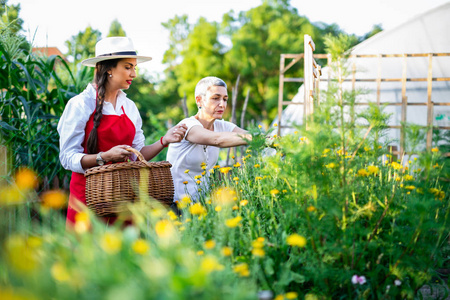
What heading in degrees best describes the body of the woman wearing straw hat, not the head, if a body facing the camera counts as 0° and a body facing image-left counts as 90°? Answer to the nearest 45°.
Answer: approximately 315°

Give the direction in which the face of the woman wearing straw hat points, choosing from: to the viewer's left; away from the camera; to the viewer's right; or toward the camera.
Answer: to the viewer's right

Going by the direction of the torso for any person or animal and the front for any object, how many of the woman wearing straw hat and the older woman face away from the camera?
0

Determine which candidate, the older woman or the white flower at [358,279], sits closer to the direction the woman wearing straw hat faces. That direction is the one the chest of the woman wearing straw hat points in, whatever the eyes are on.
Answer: the white flower

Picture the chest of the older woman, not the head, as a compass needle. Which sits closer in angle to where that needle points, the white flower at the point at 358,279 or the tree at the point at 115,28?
the white flower

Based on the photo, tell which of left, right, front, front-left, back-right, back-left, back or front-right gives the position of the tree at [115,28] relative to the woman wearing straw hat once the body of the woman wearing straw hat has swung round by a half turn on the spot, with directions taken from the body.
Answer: front-right

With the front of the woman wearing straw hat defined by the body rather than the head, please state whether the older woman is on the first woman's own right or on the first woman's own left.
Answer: on the first woman's own left

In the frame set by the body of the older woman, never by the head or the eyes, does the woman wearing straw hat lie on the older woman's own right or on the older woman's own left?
on the older woman's own right

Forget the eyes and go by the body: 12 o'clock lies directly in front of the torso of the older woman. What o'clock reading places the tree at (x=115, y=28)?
The tree is roughly at 7 o'clock from the older woman.

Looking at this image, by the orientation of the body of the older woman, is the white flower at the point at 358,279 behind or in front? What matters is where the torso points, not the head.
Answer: in front
